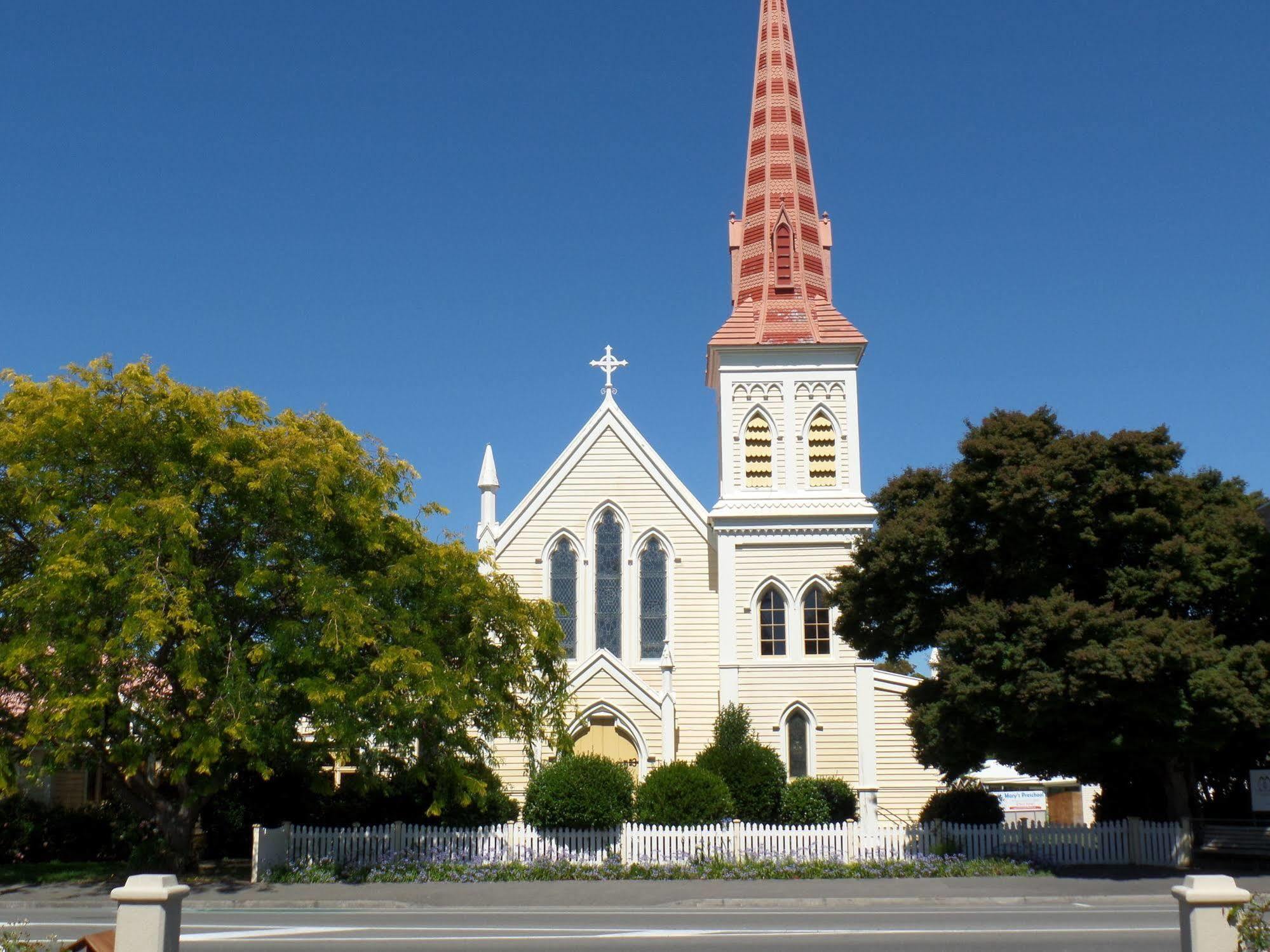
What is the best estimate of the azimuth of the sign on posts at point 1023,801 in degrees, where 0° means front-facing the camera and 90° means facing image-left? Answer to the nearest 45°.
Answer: approximately 0°

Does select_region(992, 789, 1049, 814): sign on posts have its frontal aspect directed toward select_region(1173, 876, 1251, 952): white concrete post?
yes

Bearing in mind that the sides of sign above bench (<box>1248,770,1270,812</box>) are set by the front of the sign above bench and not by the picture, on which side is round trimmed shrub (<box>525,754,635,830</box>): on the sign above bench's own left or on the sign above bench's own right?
on the sign above bench's own right

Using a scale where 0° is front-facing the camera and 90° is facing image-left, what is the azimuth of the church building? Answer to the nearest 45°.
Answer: approximately 0°

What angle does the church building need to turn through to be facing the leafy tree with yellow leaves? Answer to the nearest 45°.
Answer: approximately 45° to its right

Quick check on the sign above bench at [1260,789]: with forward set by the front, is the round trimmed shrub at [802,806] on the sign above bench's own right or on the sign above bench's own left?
on the sign above bench's own right

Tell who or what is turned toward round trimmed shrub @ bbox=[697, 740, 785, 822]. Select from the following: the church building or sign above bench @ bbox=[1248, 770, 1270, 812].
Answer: the church building

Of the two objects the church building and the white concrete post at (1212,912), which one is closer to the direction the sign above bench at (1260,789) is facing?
the white concrete post

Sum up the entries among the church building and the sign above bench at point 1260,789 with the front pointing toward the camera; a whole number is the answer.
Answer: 2
